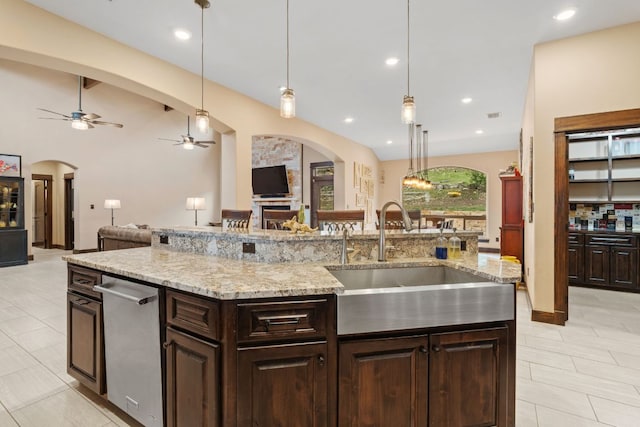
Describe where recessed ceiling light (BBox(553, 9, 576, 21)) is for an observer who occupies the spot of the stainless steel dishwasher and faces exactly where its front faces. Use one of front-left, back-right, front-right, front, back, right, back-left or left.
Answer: back-left

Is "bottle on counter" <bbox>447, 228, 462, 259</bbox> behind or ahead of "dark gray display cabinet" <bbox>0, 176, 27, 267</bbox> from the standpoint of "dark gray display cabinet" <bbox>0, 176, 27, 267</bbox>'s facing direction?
ahead

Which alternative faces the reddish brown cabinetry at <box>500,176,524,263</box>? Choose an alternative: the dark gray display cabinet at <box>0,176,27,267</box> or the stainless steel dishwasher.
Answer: the dark gray display cabinet at <box>0,176,27,267</box>

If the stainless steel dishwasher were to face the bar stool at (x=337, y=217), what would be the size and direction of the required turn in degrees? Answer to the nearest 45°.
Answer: approximately 180°

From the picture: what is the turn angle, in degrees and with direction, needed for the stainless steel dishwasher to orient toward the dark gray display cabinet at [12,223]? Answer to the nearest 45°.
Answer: approximately 135° to its right

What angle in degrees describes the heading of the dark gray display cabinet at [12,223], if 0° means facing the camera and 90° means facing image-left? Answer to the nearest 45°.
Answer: approximately 315°

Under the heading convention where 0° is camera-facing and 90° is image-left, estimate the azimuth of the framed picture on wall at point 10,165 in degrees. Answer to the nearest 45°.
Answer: approximately 315°

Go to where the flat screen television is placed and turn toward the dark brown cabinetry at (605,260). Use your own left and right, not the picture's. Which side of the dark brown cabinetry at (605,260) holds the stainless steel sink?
right

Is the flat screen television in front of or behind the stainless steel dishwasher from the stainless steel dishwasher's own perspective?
behind
